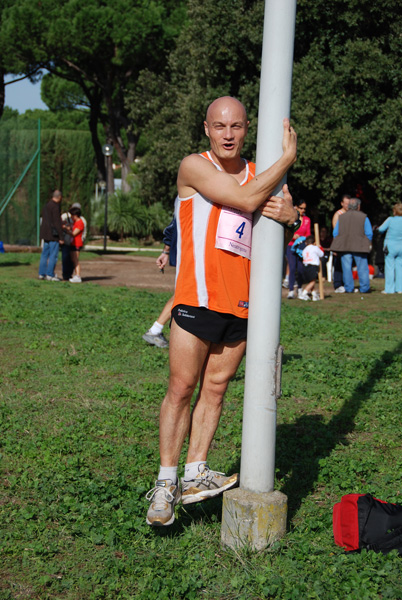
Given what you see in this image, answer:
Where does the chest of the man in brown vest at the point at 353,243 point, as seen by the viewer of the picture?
away from the camera

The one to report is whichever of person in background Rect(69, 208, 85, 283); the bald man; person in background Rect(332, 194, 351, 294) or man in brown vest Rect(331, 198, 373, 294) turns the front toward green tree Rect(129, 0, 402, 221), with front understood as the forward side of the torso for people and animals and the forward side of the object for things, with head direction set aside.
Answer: the man in brown vest

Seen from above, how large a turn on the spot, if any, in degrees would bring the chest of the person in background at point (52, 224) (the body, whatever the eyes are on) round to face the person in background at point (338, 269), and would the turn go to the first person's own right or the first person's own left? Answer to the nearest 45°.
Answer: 0° — they already face them

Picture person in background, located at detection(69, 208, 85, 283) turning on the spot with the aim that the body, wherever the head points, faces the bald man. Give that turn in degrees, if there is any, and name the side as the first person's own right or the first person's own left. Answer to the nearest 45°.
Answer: approximately 90° to the first person's own left

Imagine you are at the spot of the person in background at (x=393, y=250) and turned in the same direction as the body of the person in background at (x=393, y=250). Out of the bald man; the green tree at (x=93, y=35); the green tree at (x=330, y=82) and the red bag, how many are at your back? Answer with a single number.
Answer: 2

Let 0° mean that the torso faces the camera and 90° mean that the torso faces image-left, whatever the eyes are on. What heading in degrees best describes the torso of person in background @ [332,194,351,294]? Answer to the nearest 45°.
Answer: approximately 315°

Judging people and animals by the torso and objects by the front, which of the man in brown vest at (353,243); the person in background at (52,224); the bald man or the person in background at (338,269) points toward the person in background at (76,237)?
the person in background at (52,224)

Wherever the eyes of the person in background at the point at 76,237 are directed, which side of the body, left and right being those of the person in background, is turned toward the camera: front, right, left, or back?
left

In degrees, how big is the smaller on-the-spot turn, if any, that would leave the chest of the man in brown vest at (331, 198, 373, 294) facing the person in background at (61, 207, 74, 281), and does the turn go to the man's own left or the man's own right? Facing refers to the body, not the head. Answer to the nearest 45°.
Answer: approximately 90° to the man's own left

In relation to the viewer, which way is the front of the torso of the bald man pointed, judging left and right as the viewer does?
facing the viewer and to the right of the viewer

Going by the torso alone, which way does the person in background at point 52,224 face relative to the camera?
to the viewer's right

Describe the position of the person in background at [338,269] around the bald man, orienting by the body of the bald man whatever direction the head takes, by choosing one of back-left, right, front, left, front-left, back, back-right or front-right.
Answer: back-left

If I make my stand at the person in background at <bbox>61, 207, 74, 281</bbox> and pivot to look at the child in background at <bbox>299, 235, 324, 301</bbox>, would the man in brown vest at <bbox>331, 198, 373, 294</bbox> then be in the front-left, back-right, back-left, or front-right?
front-left
